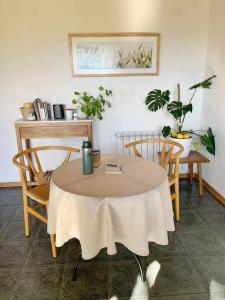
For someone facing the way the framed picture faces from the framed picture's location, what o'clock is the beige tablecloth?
The beige tablecloth is roughly at 12 o'clock from the framed picture.

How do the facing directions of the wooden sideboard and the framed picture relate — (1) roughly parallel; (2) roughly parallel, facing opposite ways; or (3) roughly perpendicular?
roughly parallel

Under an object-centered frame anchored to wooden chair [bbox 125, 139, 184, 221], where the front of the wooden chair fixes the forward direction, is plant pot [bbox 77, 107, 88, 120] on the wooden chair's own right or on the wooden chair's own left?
on the wooden chair's own right

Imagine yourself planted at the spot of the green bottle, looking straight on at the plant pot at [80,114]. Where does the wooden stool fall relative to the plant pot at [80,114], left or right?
right

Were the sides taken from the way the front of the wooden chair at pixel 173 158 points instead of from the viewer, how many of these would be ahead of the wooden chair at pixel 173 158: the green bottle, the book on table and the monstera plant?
2

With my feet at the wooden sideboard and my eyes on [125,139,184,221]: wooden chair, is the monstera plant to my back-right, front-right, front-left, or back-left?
front-left

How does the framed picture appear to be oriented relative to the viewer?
toward the camera

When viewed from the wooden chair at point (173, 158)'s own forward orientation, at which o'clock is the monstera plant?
The monstera plant is roughly at 5 o'clock from the wooden chair.

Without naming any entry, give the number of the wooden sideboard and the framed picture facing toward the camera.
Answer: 2

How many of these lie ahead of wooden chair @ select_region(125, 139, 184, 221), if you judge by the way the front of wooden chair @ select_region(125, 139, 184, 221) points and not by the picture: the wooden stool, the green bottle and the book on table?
2

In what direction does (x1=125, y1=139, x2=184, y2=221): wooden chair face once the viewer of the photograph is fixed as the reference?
facing the viewer and to the left of the viewer

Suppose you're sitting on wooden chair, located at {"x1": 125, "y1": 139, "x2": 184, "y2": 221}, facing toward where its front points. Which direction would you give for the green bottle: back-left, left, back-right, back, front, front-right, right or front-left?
front

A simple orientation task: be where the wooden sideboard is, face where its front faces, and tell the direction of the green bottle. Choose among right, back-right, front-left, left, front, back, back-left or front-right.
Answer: front

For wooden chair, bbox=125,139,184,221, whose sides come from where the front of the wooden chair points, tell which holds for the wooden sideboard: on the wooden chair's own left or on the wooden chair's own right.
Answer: on the wooden chair's own right
